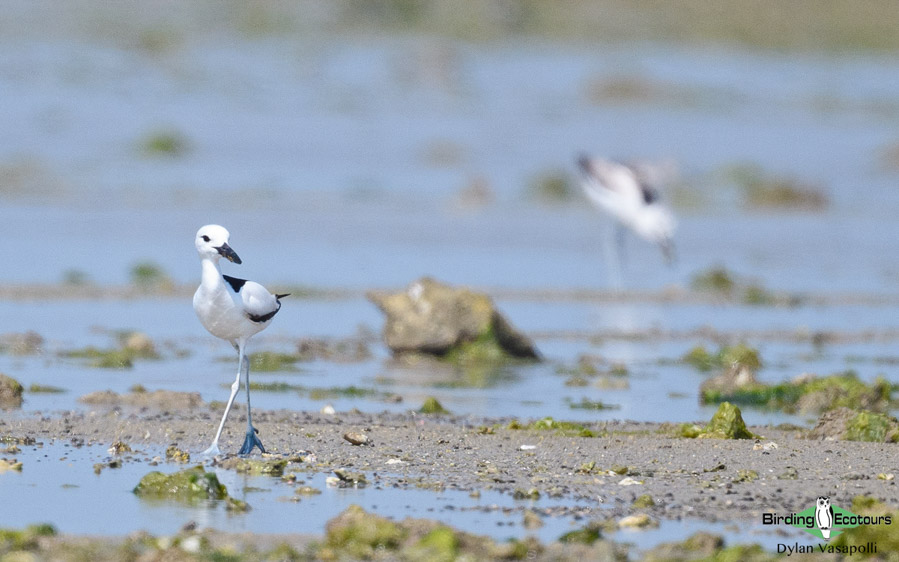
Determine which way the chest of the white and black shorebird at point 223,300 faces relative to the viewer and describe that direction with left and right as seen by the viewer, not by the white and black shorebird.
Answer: facing the viewer and to the left of the viewer

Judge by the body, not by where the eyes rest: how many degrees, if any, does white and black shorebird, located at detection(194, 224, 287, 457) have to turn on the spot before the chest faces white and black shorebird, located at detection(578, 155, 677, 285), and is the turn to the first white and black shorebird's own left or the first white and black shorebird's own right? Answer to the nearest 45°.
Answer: approximately 180°

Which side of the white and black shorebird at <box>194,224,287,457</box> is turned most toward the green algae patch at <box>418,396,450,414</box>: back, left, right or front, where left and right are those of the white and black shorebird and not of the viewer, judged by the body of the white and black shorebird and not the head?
back

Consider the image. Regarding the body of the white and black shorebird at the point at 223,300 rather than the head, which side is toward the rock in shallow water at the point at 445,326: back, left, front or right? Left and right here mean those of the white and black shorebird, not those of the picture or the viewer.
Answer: back
